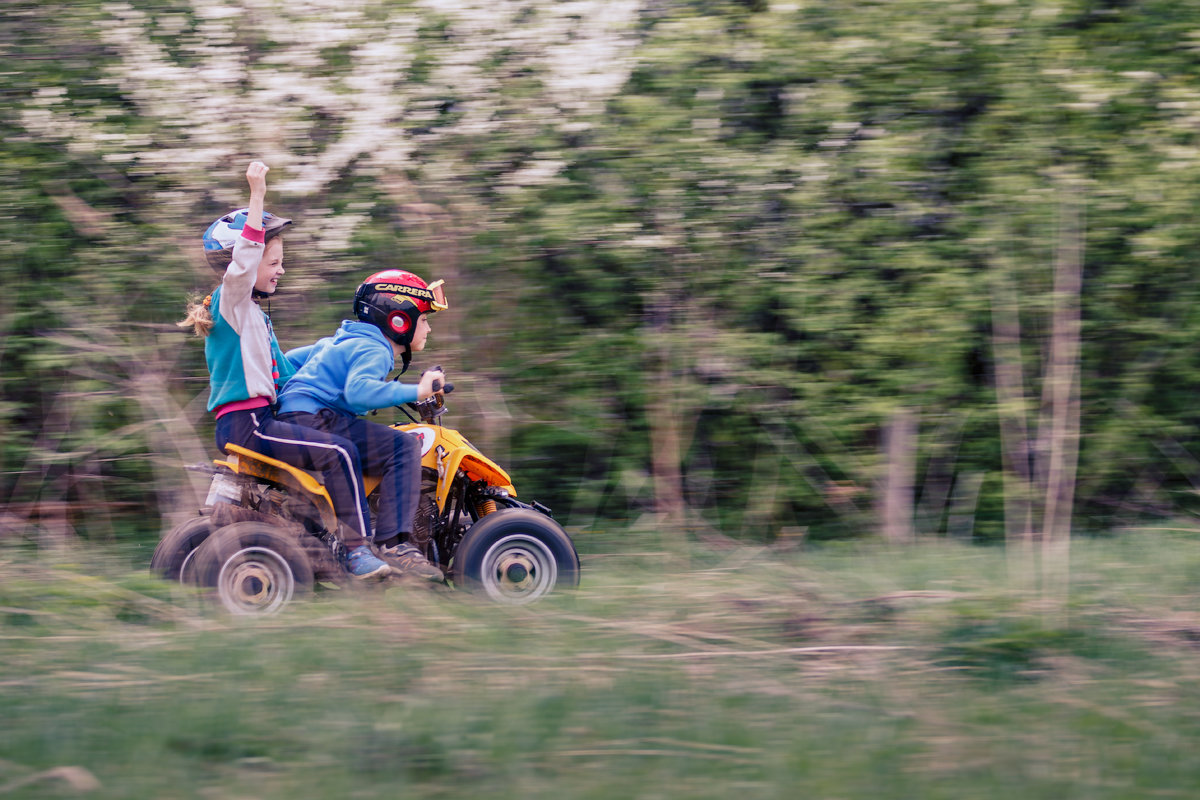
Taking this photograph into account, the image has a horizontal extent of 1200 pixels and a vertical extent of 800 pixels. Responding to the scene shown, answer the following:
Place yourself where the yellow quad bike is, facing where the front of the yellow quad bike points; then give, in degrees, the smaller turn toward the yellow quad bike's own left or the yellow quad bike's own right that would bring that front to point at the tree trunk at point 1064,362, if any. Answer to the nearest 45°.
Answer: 0° — it already faces it

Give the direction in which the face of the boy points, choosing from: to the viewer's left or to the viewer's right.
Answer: to the viewer's right

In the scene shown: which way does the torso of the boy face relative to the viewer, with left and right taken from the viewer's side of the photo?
facing to the right of the viewer

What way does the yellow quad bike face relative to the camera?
to the viewer's right

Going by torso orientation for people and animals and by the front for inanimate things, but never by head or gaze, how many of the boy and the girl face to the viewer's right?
2

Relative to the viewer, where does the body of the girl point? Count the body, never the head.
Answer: to the viewer's right

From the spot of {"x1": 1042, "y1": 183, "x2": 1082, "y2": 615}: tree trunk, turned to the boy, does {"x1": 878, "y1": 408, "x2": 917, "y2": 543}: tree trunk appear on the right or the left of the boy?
right
